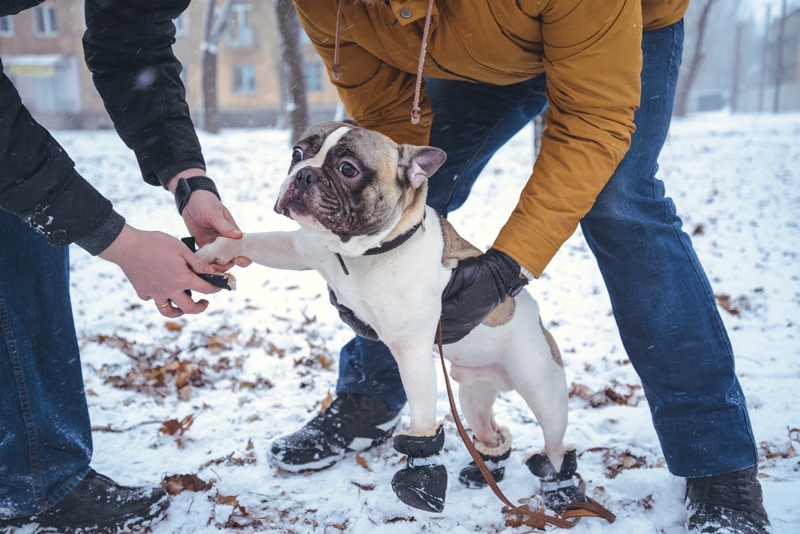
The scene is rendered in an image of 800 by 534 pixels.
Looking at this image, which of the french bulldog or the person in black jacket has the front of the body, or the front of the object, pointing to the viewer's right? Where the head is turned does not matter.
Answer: the person in black jacket

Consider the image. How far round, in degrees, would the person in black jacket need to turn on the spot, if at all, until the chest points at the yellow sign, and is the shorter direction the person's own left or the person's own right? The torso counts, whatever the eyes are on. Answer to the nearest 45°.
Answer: approximately 90° to the person's own left

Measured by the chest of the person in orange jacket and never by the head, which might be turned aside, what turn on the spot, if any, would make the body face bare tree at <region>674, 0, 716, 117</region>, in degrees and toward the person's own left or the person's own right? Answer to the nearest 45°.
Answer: approximately 135° to the person's own right

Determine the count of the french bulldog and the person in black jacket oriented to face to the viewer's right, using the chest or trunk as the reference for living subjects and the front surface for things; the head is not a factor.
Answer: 1

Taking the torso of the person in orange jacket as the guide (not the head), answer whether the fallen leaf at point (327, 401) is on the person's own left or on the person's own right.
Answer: on the person's own right

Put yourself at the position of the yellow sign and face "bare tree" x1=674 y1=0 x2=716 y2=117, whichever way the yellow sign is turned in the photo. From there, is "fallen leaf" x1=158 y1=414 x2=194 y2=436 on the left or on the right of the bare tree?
right

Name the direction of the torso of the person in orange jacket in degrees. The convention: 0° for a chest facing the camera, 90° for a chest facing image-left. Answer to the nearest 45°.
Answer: approximately 45°

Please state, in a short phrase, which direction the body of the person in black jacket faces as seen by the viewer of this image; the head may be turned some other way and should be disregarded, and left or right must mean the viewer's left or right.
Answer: facing to the right of the viewer
